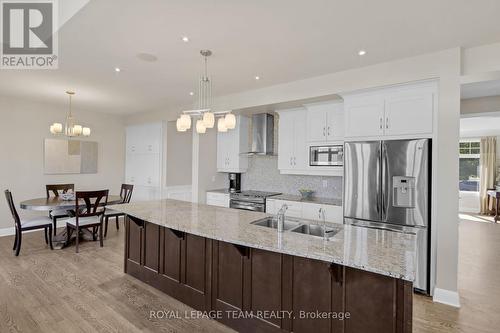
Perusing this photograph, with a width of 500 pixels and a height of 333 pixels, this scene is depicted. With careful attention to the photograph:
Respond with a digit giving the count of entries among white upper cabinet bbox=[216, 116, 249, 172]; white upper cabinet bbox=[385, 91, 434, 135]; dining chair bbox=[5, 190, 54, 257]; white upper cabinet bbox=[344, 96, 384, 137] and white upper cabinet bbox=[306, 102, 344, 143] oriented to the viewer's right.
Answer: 1

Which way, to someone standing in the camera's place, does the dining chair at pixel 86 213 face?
facing away from the viewer and to the left of the viewer

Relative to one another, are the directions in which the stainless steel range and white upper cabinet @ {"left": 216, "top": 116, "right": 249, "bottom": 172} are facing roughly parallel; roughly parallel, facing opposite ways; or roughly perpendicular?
roughly parallel

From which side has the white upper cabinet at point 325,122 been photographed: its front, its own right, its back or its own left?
front

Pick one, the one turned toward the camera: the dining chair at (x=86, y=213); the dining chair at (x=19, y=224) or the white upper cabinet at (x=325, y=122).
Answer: the white upper cabinet

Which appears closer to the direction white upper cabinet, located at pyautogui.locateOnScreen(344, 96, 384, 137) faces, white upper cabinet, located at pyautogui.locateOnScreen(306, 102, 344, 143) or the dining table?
the dining table

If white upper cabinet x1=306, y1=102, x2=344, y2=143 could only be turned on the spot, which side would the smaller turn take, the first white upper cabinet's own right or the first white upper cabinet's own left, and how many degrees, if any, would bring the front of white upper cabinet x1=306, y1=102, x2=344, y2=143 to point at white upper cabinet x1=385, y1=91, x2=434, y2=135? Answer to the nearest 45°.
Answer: approximately 45° to the first white upper cabinet's own left

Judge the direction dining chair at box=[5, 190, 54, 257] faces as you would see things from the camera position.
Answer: facing to the right of the viewer

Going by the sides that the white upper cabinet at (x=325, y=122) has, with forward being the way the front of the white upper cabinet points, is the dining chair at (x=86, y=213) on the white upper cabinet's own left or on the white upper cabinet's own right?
on the white upper cabinet's own right

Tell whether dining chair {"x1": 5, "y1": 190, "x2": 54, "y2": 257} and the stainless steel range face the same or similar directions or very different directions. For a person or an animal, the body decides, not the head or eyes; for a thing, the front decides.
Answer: very different directions

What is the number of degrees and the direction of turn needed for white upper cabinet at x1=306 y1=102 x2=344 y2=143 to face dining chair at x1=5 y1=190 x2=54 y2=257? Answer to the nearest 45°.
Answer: approximately 90° to its right

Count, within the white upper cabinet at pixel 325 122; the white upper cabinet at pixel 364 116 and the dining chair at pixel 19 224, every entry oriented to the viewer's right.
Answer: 1

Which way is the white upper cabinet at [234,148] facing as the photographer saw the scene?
facing the viewer and to the left of the viewer

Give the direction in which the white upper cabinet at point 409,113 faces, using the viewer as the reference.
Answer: facing the viewer
